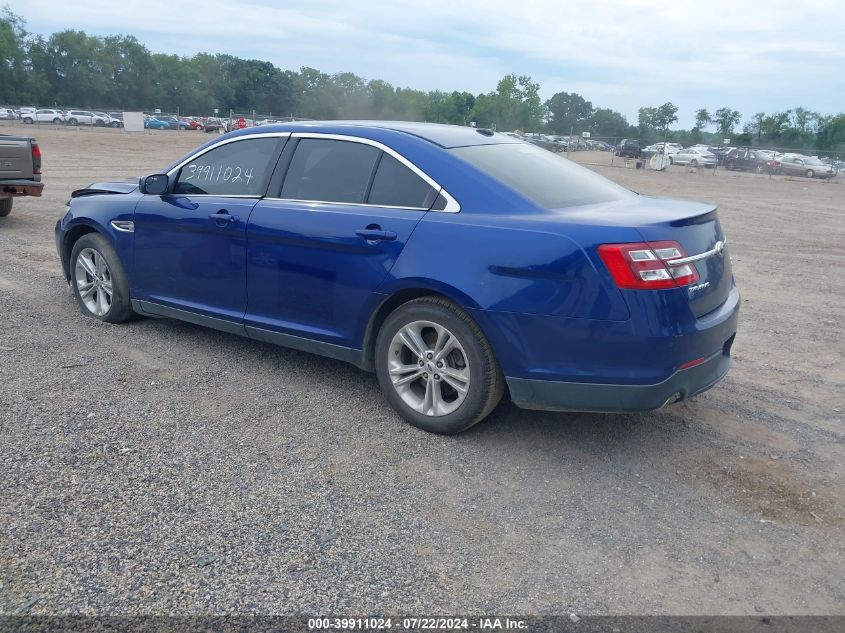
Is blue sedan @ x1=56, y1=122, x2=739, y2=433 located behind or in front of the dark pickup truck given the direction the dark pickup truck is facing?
behind

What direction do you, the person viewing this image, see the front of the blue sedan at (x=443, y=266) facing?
facing away from the viewer and to the left of the viewer

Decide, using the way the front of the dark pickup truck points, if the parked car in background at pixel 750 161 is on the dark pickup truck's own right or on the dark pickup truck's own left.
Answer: on the dark pickup truck's own right

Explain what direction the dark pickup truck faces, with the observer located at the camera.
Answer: facing away from the viewer and to the left of the viewer

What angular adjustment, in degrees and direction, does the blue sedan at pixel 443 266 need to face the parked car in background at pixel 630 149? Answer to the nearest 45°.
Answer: approximately 45° to its right

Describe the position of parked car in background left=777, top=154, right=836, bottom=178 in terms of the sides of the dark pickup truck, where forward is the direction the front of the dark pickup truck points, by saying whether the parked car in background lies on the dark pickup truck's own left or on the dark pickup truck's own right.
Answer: on the dark pickup truck's own right

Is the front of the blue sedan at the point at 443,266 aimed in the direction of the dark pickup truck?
yes

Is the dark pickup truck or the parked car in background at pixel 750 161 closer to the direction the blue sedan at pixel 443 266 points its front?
the dark pickup truck

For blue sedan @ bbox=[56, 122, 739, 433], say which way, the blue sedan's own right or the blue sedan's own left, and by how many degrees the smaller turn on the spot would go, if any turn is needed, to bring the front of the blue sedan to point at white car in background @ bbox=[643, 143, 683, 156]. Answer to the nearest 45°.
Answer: approximately 45° to the blue sedan's own right

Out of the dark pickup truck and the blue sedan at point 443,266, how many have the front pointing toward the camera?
0
